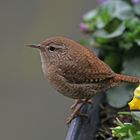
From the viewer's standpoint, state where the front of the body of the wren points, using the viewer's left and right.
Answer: facing to the left of the viewer

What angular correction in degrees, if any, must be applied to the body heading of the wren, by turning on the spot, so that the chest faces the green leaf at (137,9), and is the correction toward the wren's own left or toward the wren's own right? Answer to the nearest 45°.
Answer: approximately 135° to the wren's own right
